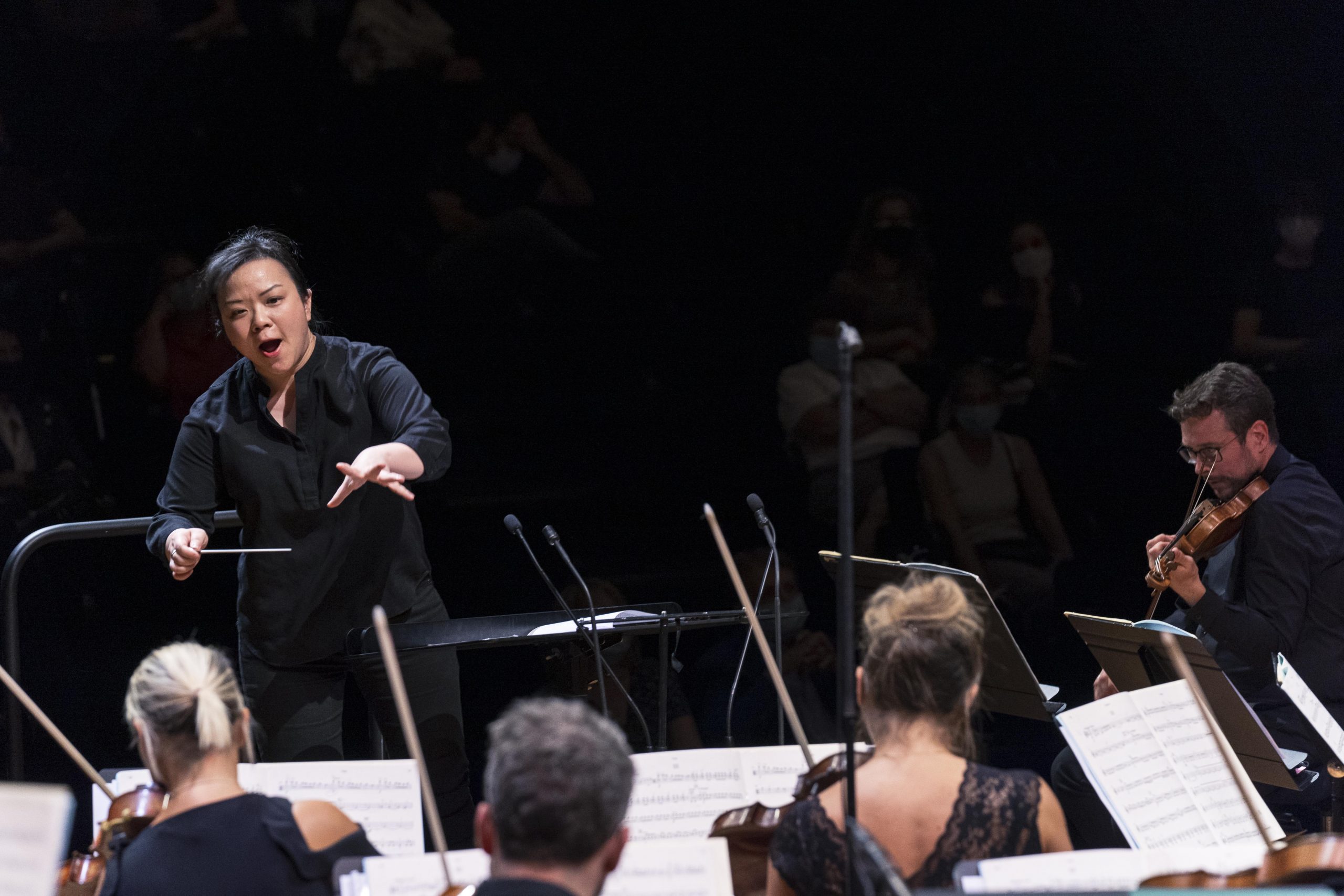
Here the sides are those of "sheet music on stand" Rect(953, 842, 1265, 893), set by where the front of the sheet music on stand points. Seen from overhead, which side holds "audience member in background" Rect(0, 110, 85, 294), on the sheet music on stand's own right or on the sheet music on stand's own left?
on the sheet music on stand's own right

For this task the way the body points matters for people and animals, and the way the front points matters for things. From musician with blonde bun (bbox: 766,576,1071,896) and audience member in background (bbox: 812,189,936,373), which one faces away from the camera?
the musician with blonde bun

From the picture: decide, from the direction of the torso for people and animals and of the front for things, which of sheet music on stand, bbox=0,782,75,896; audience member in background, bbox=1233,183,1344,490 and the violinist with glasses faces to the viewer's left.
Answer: the violinist with glasses

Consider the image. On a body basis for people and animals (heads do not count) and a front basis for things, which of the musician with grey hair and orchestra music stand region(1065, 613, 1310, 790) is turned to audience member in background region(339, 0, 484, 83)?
the musician with grey hair

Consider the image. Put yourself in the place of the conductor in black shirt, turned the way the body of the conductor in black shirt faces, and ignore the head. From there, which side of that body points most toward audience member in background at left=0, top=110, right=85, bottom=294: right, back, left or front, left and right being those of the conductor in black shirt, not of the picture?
back

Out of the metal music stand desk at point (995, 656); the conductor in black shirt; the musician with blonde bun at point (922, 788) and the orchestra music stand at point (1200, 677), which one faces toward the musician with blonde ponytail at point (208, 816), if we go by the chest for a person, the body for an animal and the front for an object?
the conductor in black shirt

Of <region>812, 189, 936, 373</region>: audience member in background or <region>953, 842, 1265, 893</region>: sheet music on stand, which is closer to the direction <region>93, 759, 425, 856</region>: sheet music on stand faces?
the sheet music on stand

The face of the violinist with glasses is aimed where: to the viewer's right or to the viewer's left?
to the viewer's left

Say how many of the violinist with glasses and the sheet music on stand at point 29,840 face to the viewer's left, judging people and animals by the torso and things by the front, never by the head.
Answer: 1

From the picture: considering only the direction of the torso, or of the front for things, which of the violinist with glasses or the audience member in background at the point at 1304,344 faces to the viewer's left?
the violinist with glasses

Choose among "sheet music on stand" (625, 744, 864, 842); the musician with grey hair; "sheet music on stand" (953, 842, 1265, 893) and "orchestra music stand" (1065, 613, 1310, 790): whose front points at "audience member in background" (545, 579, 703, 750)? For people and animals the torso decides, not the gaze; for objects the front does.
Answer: the musician with grey hair

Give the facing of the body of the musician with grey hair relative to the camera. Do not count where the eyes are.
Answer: away from the camera
